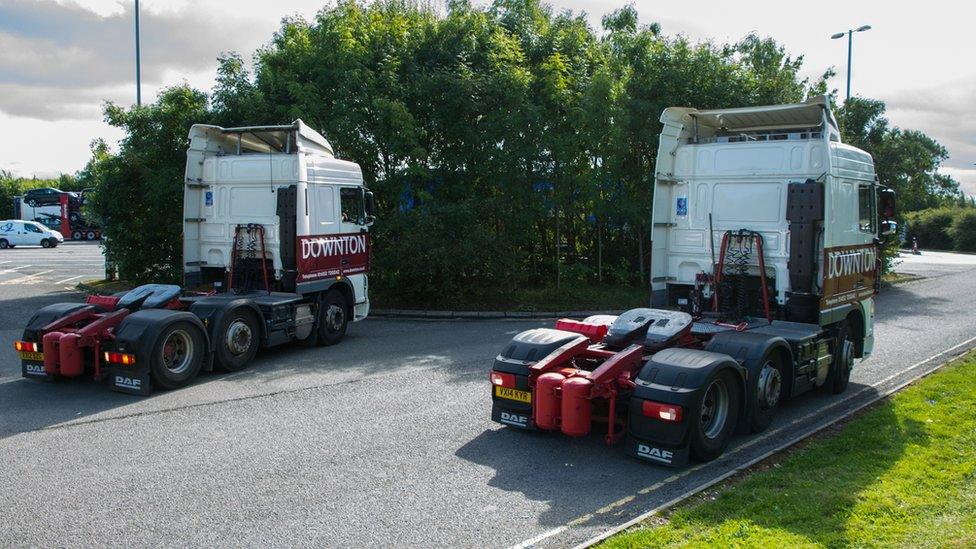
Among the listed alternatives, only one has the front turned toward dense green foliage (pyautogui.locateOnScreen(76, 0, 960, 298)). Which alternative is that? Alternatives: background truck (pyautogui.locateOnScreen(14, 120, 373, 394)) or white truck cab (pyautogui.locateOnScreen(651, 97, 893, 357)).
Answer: the background truck

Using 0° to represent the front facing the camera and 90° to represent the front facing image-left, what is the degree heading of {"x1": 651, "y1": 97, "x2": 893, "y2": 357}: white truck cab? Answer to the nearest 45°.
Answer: approximately 225°

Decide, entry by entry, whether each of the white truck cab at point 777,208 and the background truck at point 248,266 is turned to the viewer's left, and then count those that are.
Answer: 0

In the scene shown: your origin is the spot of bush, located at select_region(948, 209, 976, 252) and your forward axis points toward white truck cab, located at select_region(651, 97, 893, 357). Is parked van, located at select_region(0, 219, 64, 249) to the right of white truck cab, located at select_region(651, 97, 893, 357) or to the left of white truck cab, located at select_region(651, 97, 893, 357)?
right

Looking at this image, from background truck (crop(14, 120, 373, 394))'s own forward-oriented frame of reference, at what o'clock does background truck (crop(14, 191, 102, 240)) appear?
background truck (crop(14, 191, 102, 240)) is roughly at 10 o'clock from background truck (crop(14, 120, 373, 394)).

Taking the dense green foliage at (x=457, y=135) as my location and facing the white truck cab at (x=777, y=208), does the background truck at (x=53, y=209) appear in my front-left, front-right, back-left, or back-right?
back-right

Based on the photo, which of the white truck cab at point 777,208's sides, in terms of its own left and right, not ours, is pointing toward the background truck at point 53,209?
left

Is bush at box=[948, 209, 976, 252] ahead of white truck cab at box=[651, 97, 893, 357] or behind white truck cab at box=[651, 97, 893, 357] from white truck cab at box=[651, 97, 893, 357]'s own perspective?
ahead

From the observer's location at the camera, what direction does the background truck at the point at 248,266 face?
facing away from the viewer and to the right of the viewer

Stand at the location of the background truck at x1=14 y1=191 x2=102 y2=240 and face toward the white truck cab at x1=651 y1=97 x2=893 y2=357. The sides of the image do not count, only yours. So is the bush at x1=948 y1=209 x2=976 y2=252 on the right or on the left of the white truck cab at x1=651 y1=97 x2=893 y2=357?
left

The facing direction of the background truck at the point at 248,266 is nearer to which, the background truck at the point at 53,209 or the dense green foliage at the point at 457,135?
the dense green foliage
